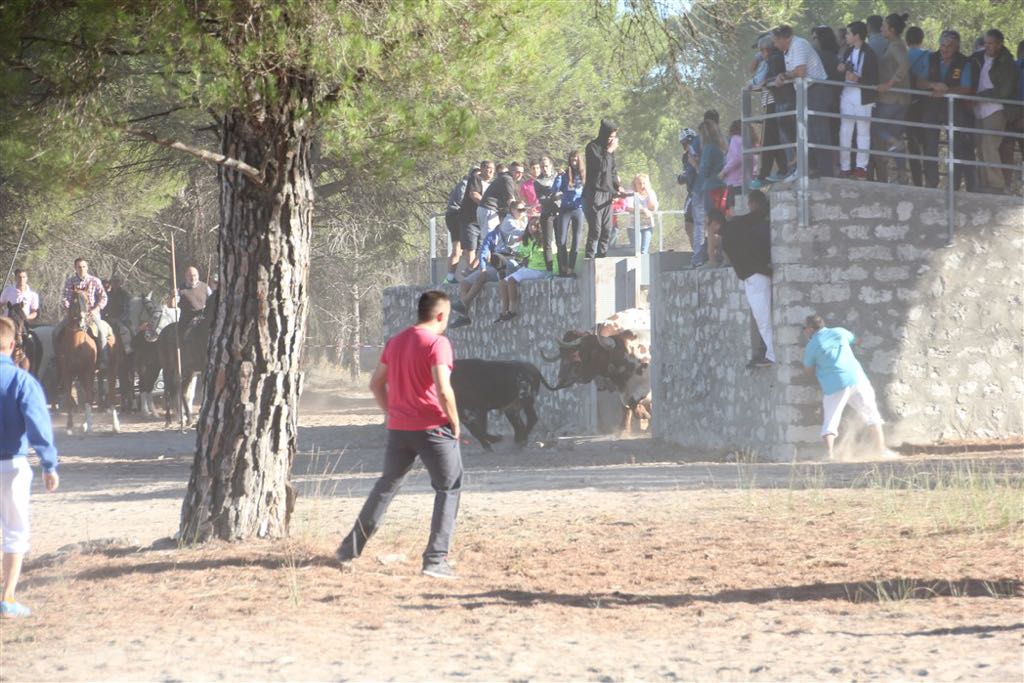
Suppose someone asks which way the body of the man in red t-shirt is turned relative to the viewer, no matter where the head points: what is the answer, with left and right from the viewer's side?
facing away from the viewer and to the right of the viewer

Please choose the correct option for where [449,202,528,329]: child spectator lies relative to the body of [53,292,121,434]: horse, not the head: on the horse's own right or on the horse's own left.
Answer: on the horse's own left

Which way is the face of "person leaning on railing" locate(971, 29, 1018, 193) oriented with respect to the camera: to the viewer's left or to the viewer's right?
to the viewer's left

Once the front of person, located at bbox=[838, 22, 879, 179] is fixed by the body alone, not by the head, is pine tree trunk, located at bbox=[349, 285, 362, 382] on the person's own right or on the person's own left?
on the person's own right

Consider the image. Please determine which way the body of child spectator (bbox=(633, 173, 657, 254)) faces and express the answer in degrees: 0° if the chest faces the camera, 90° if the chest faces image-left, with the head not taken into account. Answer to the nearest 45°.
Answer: approximately 0°

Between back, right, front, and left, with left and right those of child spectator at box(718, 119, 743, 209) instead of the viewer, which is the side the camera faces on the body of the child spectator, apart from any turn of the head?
left
